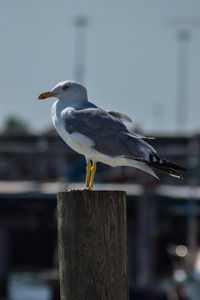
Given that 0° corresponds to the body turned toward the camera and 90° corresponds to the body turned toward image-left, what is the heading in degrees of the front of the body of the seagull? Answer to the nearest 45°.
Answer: approximately 90°
